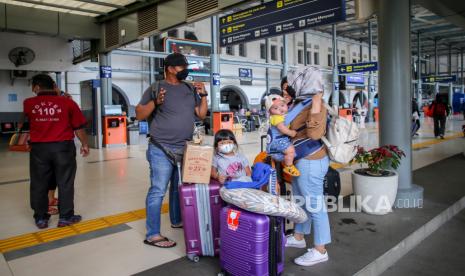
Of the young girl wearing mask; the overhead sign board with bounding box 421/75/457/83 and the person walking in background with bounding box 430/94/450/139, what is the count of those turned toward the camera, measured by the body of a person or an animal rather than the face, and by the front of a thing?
2

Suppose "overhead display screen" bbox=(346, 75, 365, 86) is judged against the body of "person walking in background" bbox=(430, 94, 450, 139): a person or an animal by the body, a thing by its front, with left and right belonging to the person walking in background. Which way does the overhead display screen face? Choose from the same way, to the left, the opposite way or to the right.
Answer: the opposite way

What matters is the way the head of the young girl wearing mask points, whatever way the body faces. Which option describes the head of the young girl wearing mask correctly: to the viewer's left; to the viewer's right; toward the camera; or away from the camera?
toward the camera

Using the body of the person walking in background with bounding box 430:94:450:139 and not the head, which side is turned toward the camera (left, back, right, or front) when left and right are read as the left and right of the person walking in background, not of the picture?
back

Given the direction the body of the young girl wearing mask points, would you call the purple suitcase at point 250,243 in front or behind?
in front

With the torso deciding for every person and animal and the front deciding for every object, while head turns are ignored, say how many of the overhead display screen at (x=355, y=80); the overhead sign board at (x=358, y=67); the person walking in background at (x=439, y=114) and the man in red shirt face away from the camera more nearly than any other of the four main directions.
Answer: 2

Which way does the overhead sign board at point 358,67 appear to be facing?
toward the camera

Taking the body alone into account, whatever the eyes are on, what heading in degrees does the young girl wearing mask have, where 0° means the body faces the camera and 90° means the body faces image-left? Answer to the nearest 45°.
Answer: approximately 0°

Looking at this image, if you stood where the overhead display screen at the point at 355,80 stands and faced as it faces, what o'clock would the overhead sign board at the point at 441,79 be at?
the overhead sign board at the point at 441,79 is roughly at 8 o'clock from the overhead display screen at the point at 355,80.

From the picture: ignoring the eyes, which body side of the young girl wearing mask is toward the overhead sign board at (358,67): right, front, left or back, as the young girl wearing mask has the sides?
back
